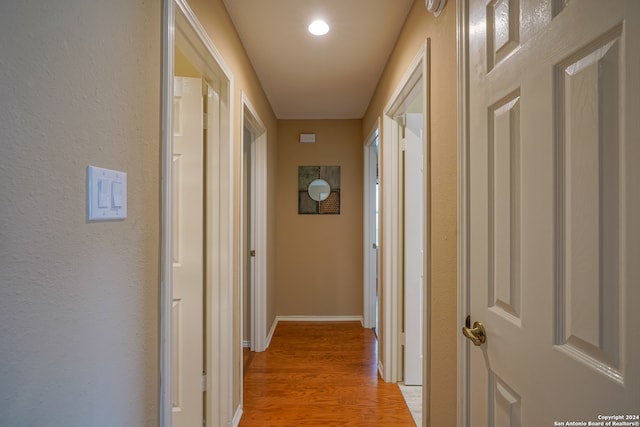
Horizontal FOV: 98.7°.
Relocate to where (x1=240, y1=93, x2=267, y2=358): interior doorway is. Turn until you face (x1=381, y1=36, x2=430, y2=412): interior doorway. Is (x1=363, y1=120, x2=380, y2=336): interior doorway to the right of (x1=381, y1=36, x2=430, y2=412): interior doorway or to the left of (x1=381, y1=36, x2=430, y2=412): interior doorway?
left

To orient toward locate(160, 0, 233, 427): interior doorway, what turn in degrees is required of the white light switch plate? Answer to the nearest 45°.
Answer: approximately 90° to its left

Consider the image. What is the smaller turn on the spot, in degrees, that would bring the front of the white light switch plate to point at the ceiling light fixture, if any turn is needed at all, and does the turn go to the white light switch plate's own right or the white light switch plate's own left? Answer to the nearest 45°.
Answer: approximately 90° to the white light switch plate's own left

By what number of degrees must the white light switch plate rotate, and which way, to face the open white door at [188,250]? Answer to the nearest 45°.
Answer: approximately 90° to its left

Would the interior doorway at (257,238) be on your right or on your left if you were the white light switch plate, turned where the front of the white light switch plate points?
on your left

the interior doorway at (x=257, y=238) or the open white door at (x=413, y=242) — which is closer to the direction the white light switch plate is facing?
the open white door

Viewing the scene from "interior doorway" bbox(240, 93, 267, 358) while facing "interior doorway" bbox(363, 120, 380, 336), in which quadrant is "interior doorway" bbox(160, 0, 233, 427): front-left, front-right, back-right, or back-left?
back-right

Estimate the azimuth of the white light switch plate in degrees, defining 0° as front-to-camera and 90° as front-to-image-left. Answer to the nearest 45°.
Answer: approximately 315°

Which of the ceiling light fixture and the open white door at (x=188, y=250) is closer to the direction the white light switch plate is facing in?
the ceiling light fixture

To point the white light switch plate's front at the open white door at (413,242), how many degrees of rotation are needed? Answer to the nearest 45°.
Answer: approximately 45° to its left
